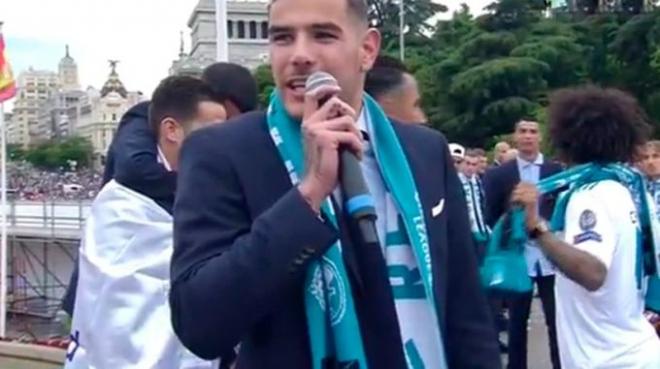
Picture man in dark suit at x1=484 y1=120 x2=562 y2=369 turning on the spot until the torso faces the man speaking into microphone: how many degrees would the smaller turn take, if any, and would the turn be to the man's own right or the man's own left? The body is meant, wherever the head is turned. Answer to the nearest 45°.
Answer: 0° — they already face them

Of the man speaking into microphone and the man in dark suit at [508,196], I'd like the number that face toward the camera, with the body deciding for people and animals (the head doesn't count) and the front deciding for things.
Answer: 2

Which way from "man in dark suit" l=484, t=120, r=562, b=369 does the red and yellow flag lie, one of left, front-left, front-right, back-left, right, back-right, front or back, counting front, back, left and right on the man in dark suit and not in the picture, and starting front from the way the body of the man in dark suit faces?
back-right

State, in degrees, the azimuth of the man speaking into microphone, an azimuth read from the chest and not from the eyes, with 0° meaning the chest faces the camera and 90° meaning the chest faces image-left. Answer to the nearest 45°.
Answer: approximately 0°

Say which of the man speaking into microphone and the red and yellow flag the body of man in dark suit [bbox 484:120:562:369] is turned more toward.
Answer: the man speaking into microphone

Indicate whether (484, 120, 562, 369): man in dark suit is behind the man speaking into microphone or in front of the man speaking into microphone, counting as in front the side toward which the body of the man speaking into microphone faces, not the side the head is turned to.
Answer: behind

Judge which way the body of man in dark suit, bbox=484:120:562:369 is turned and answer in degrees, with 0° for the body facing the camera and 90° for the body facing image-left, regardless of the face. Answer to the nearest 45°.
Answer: approximately 0°
